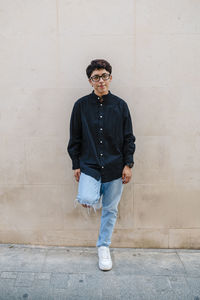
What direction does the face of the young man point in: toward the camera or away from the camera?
toward the camera

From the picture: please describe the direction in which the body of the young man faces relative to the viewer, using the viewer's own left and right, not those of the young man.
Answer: facing the viewer
